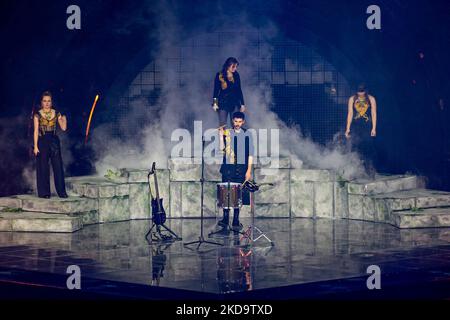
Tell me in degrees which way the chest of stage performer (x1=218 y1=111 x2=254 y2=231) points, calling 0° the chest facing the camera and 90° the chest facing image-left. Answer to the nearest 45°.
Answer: approximately 0°

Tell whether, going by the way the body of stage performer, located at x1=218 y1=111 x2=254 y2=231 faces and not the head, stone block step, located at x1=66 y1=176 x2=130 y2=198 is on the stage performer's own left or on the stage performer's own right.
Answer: on the stage performer's own right

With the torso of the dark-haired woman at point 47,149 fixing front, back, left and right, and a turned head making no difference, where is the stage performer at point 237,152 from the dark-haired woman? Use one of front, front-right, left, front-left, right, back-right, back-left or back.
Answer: front-left

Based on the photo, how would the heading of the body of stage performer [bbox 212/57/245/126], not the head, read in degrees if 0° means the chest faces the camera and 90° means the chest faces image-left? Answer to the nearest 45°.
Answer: approximately 315°

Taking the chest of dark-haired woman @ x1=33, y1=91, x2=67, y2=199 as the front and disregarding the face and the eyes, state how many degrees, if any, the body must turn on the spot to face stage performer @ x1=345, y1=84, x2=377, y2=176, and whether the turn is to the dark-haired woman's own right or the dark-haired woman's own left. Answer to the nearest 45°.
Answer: approximately 90° to the dark-haired woman's own left

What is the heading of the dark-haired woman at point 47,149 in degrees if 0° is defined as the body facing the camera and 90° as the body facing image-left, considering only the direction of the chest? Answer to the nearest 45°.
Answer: approximately 0°
